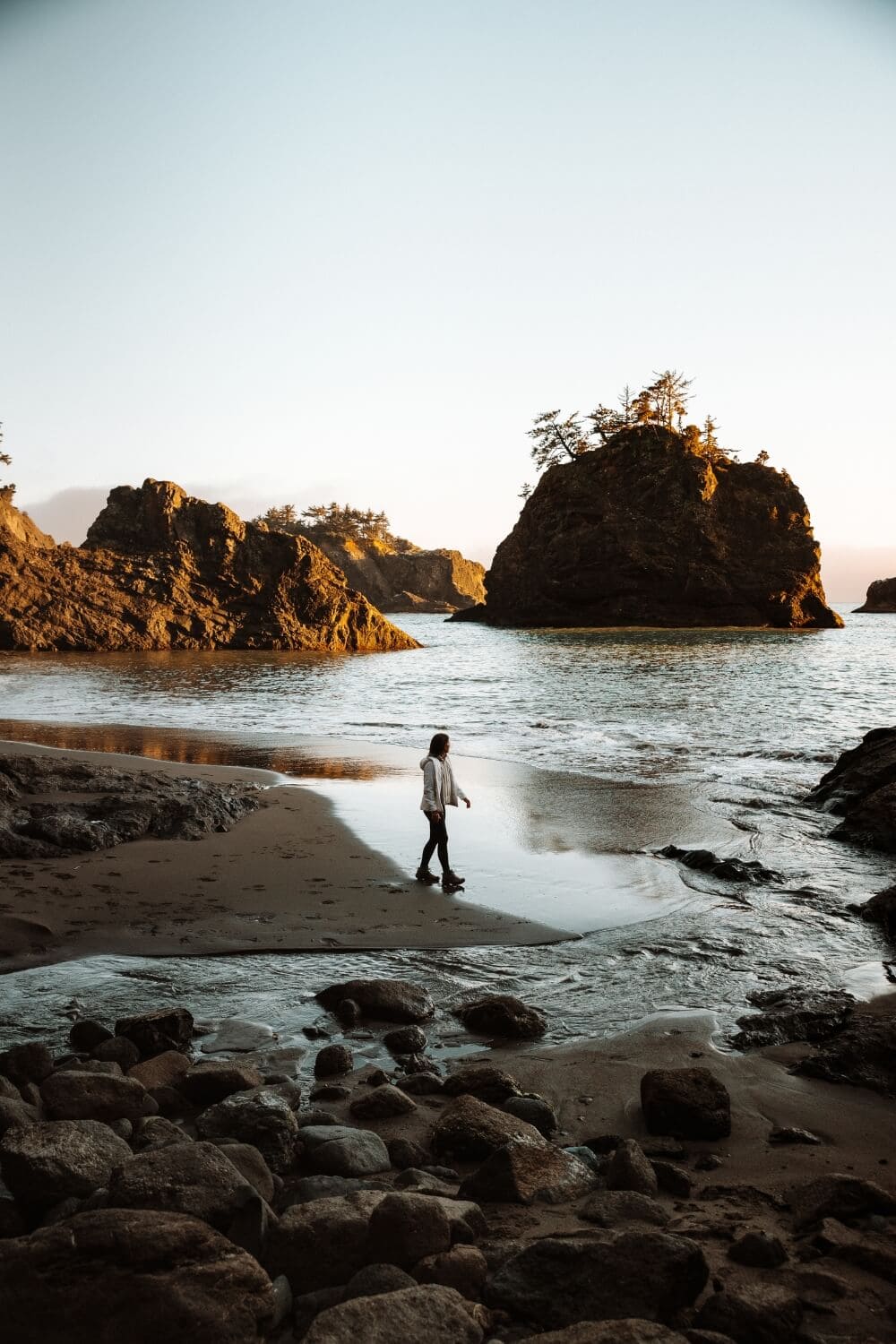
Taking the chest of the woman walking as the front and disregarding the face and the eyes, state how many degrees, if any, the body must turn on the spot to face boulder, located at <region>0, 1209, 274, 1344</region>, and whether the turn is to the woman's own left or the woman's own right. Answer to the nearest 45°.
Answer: approximately 90° to the woman's own right

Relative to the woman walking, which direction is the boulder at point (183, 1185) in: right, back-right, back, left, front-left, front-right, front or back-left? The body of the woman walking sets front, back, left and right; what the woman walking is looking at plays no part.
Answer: right

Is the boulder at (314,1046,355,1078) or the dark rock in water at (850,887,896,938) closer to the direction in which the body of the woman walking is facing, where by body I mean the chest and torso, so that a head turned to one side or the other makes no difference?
the dark rock in water

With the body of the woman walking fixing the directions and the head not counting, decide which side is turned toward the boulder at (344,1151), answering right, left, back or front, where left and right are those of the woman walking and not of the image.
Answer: right

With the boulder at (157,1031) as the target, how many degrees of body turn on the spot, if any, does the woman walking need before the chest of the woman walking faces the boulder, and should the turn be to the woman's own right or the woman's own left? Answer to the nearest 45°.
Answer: approximately 90° to the woman's own right

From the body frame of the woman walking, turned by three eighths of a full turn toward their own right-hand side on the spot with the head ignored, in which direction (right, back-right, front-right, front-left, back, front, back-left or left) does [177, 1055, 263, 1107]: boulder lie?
front-left

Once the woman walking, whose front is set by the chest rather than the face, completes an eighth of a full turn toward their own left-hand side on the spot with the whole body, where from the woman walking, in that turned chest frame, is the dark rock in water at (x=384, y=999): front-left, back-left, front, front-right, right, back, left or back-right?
back-right

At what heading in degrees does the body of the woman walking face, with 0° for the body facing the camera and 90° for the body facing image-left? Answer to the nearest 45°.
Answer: approximately 270°

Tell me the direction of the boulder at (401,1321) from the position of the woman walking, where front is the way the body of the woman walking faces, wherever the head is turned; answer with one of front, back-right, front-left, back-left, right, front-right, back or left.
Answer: right

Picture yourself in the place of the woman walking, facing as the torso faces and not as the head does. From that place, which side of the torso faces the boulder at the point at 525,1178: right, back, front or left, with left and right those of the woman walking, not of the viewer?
right

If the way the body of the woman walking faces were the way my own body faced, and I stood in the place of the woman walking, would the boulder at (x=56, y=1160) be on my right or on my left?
on my right

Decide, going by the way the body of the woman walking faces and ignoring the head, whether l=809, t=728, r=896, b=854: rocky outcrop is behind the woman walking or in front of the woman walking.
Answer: in front

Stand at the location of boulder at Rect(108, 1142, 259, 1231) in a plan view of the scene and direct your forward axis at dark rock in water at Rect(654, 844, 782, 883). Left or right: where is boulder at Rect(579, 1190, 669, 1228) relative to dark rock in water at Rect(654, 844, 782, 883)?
right

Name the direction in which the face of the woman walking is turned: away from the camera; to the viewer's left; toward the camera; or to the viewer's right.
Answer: to the viewer's right
